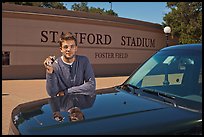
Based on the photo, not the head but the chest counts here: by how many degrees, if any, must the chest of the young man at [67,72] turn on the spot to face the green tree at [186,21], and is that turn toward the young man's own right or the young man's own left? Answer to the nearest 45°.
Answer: approximately 135° to the young man's own left

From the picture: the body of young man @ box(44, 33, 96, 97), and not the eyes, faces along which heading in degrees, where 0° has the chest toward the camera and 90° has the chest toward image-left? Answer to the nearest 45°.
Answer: approximately 0°

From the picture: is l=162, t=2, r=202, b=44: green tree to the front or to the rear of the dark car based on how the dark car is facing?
to the rear

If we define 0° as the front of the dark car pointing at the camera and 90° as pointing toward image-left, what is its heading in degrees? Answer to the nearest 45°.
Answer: approximately 45°
